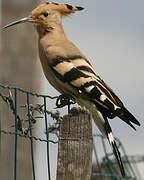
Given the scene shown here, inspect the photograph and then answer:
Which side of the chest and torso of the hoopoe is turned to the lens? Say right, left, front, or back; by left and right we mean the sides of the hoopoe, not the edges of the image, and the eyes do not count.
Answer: left
